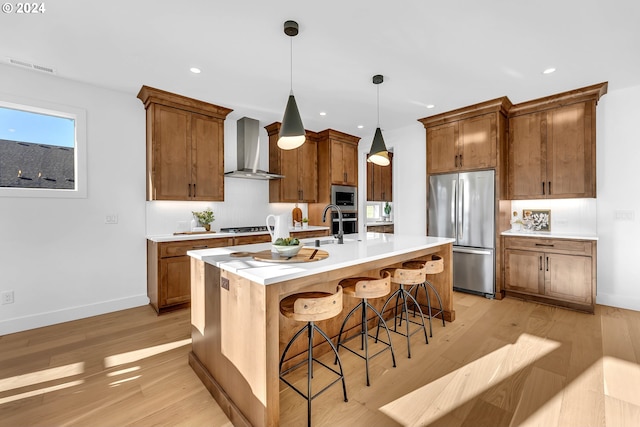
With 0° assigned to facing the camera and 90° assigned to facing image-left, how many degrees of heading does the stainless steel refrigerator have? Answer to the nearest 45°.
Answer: approximately 45°

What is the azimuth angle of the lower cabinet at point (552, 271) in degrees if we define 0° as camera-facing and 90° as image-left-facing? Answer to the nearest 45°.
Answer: approximately 45°

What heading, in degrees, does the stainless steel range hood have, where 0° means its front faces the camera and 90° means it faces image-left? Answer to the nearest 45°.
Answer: approximately 315°

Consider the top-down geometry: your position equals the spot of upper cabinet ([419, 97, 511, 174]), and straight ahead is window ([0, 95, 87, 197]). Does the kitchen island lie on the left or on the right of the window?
left

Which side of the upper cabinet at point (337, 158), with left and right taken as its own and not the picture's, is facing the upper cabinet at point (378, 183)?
left

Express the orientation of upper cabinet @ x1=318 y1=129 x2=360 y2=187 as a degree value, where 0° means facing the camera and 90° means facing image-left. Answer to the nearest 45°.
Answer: approximately 315°
